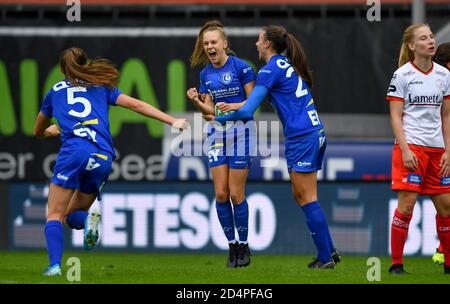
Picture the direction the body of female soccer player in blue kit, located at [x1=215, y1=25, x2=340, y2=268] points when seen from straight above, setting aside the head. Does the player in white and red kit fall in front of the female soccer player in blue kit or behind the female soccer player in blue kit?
behind

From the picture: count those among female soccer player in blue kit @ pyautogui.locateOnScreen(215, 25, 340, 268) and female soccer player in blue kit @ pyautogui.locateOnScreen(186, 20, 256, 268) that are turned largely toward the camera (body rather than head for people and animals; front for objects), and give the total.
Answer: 1

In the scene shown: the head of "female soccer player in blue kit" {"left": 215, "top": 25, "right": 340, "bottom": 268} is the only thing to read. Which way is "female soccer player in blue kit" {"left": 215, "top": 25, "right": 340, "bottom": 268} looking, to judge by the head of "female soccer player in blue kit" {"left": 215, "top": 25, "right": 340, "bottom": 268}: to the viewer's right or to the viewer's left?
to the viewer's left

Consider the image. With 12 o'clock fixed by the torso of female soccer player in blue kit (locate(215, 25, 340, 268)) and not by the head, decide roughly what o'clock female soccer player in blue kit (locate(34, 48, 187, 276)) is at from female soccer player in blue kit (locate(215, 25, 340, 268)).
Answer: female soccer player in blue kit (locate(34, 48, 187, 276)) is roughly at 10 o'clock from female soccer player in blue kit (locate(215, 25, 340, 268)).

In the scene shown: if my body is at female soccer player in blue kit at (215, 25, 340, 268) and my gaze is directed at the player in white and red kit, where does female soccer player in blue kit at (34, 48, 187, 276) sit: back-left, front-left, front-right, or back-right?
back-right

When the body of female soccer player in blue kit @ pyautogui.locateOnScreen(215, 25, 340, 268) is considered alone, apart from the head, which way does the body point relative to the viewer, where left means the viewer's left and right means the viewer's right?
facing away from the viewer and to the left of the viewer

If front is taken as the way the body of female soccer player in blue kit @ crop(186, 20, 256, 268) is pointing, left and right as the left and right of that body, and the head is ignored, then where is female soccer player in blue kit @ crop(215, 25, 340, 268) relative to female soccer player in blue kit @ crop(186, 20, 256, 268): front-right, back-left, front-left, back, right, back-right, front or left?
front-left

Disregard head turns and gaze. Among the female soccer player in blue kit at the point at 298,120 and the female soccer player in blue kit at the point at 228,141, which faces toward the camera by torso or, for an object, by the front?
the female soccer player in blue kit at the point at 228,141

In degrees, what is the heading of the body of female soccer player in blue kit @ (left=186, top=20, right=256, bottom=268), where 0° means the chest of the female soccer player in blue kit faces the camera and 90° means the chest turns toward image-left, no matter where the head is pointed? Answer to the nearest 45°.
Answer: approximately 0°

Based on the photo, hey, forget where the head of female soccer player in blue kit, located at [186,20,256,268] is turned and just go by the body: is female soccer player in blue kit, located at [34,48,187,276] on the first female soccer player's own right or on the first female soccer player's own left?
on the first female soccer player's own right
